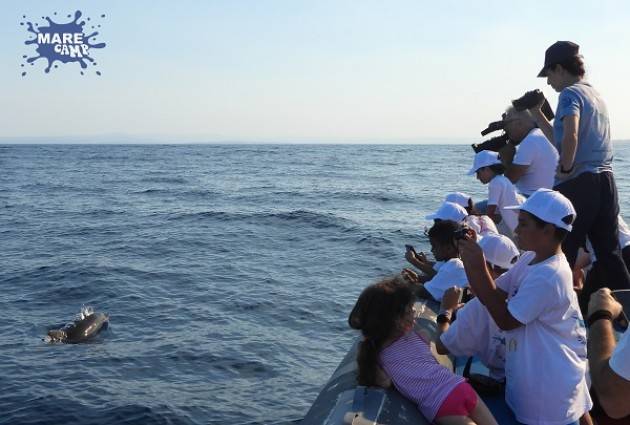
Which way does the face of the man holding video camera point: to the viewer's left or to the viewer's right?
to the viewer's left

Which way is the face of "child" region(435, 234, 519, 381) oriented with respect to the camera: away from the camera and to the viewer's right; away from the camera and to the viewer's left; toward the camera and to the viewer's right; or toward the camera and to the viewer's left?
away from the camera and to the viewer's left

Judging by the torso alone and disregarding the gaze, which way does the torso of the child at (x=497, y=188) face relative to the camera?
to the viewer's left

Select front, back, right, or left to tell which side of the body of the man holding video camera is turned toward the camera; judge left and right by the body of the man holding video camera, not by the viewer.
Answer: left

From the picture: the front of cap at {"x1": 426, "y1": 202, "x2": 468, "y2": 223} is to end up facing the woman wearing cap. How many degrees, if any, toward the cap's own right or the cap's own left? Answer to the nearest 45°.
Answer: approximately 180°

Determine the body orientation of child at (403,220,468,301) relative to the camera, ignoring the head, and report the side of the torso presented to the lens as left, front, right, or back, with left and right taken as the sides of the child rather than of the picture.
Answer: left

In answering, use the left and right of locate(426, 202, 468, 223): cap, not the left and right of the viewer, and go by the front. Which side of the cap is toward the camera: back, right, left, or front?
left

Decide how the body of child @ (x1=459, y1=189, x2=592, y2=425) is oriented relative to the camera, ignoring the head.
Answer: to the viewer's left

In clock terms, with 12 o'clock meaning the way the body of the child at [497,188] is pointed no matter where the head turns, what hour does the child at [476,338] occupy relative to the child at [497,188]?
the child at [476,338] is roughly at 9 o'clock from the child at [497,188].
